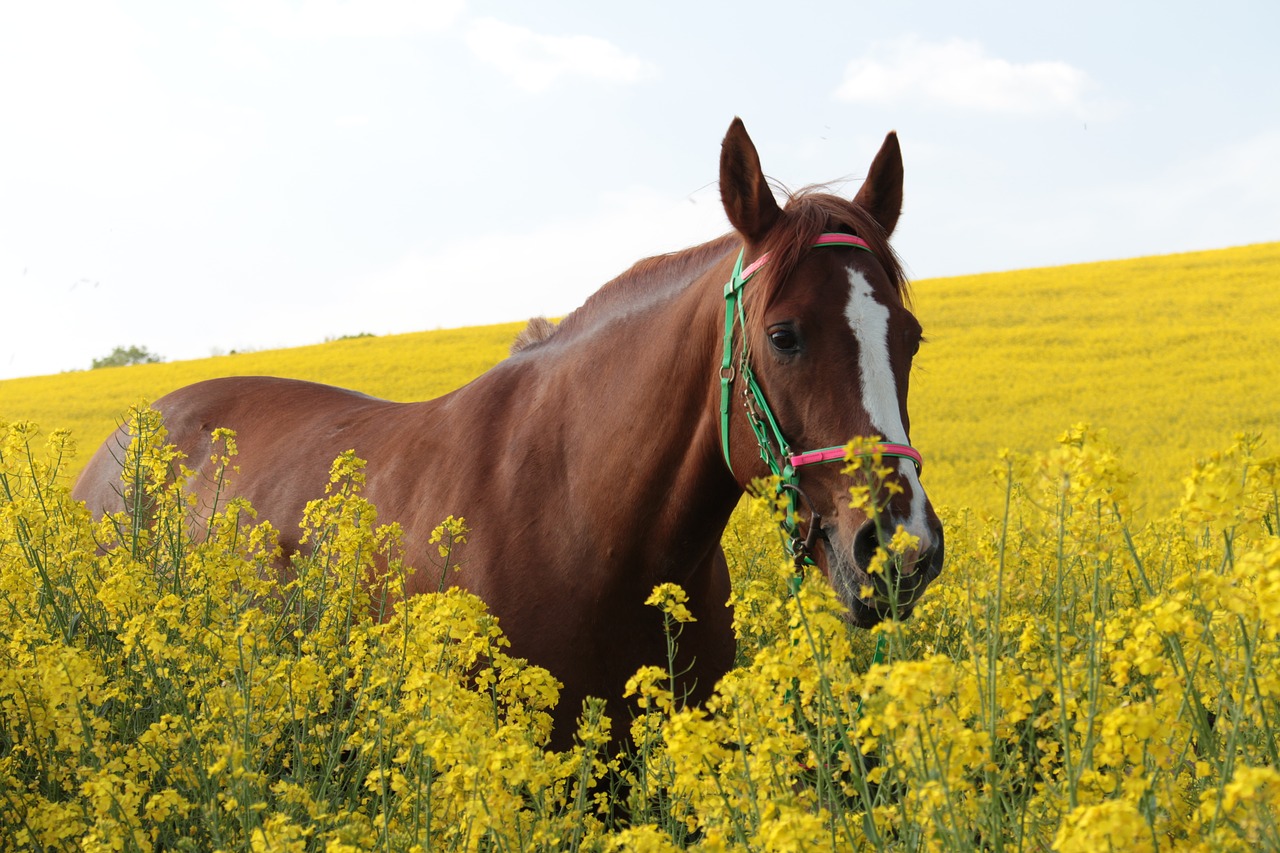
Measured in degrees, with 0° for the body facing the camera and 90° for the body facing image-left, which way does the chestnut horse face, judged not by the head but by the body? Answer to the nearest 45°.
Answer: approximately 315°

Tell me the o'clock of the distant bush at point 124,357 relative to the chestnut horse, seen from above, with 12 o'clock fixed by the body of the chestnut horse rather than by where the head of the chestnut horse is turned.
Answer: The distant bush is roughly at 7 o'clock from the chestnut horse.
